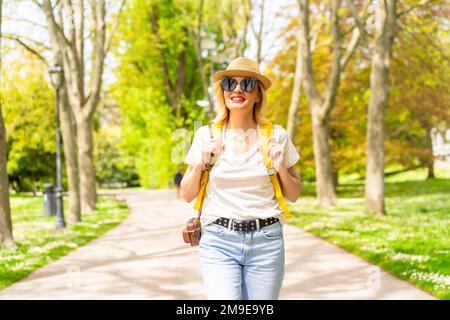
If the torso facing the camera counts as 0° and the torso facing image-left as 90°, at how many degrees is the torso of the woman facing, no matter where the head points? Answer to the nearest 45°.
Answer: approximately 0°

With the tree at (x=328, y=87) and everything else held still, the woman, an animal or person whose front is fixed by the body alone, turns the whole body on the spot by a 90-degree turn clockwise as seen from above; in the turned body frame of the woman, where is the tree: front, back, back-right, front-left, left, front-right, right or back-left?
right

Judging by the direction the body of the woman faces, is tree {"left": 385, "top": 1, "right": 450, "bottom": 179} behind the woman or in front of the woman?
behind

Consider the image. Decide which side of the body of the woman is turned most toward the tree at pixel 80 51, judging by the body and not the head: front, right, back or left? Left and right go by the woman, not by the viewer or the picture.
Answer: back
